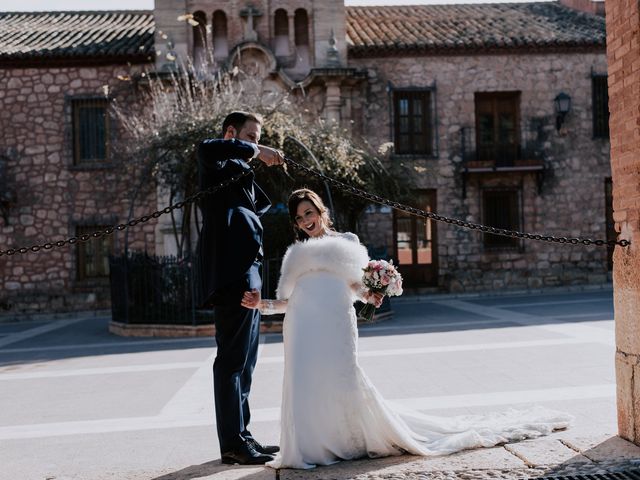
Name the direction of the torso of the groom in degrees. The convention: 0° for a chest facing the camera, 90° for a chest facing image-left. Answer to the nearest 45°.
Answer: approximately 270°

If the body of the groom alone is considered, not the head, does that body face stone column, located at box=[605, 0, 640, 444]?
yes

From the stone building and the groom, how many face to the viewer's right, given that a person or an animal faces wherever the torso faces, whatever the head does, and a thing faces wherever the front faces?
1

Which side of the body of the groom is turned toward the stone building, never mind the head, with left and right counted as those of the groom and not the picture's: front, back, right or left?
left

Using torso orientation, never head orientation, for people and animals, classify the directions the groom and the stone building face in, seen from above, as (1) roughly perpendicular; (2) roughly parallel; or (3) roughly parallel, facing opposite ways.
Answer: roughly perpendicular

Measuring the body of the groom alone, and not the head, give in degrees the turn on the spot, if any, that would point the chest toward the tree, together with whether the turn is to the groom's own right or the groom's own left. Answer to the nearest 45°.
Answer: approximately 90° to the groom's own left

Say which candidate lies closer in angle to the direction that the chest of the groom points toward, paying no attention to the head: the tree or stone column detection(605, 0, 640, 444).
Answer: the stone column

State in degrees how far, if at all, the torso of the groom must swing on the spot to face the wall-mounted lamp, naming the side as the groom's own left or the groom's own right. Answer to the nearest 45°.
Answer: approximately 45° to the groom's own left

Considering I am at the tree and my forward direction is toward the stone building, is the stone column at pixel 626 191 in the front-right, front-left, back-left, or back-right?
back-right

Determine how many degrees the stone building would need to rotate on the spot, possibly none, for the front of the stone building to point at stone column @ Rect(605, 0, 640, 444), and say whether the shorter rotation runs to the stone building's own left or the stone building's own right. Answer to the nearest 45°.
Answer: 0° — it already faces it
